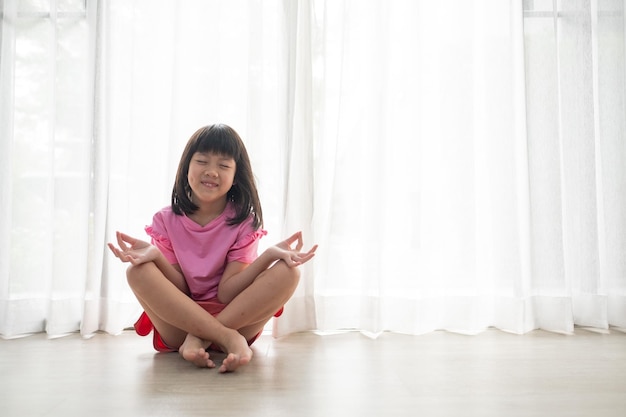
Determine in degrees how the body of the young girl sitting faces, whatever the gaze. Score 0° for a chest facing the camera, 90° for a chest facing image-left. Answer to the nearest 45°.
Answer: approximately 0°
